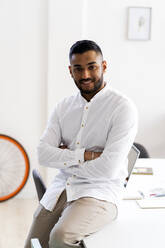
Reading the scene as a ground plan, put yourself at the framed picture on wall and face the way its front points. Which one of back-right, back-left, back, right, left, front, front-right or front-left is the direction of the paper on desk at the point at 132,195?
front

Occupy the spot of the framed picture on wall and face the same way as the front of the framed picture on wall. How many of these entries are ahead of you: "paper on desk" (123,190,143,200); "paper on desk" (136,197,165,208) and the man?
3

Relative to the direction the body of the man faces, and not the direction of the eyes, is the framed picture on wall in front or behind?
behind

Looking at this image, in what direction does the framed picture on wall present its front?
toward the camera

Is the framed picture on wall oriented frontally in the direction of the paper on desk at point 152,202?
yes

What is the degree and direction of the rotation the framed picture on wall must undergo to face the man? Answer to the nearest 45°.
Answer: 0° — it already faces them

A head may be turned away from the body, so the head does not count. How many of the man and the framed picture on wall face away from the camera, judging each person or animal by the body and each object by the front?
0

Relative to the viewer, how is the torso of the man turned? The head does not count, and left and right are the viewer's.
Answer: facing the viewer and to the left of the viewer

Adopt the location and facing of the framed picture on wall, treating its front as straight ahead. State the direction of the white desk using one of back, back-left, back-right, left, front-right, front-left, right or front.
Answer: front
